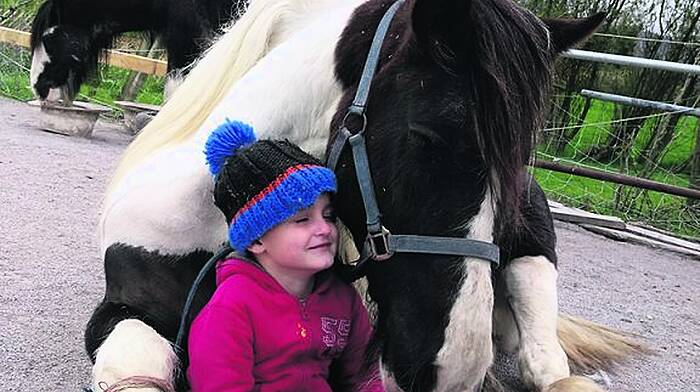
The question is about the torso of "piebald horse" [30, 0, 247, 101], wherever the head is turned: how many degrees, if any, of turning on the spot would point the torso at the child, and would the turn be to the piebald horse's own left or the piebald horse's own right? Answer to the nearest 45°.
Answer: approximately 90° to the piebald horse's own left

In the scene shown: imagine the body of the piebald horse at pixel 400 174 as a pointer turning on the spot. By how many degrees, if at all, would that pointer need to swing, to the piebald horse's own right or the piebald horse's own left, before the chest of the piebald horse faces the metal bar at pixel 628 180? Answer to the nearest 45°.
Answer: approximately 135° to the piebald horse's own left

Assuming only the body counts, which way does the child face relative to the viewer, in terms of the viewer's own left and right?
facing the viewer and to the right of the viewer

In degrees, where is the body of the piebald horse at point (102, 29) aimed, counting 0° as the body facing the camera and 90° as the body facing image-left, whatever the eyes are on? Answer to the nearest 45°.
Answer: approximately 90°

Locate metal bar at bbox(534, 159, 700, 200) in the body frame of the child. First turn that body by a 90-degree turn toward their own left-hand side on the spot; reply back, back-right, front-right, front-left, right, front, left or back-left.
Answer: front

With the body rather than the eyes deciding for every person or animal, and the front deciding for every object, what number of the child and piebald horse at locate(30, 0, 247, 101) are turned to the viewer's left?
1

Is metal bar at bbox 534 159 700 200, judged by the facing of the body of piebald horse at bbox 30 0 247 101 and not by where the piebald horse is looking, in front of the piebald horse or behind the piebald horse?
behind

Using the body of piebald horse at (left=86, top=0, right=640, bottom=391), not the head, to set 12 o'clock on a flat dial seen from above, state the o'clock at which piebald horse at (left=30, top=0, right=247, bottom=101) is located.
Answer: piebald horse at (left=30, top=0, right=247, bottom=101) is roughly at 5 o'clock from piebald horse at (left=86, top=0, right=640, bottom=391).

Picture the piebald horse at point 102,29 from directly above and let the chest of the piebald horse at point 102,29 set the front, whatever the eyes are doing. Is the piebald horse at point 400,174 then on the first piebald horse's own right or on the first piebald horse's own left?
on the first piebald horse's own left
